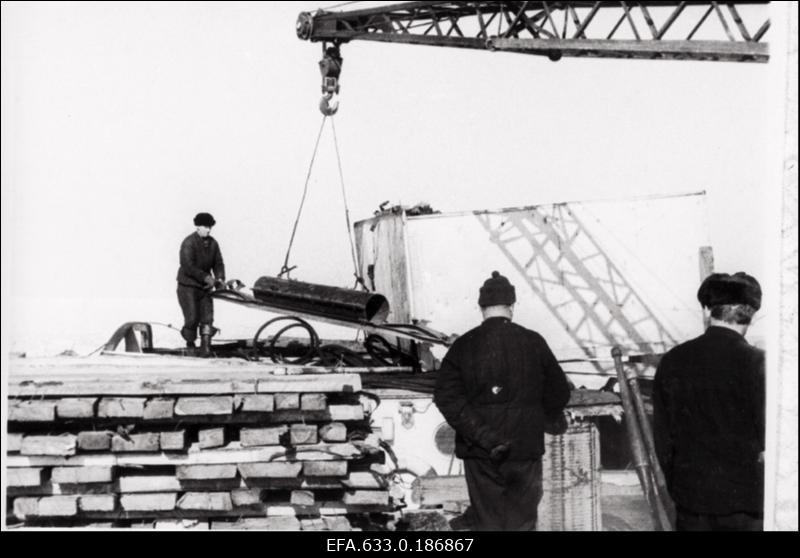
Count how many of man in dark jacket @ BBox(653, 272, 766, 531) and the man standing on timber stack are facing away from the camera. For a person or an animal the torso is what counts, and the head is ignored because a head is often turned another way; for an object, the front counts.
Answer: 1

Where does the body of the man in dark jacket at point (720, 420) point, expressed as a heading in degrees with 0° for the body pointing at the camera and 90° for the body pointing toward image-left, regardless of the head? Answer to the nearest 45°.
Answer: approximately 180°

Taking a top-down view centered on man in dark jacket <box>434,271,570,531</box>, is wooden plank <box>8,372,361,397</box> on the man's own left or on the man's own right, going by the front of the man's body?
on the man's own left

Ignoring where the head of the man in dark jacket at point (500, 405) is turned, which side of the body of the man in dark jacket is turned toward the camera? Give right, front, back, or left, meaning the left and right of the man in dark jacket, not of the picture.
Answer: back

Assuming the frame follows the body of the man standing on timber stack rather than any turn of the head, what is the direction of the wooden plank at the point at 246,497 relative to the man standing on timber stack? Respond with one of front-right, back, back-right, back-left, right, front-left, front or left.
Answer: front-right

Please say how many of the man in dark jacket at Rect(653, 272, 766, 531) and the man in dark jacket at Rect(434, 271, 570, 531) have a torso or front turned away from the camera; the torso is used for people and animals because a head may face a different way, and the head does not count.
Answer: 2

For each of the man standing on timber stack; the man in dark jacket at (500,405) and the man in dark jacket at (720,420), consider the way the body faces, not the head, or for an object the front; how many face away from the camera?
2

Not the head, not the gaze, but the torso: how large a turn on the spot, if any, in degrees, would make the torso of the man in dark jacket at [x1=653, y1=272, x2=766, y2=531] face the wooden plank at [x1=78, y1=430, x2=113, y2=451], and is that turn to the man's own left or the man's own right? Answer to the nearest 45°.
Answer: approximately 90° to the man's own left

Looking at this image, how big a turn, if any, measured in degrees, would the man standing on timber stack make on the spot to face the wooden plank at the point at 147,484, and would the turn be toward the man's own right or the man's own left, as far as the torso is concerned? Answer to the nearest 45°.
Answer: approximately 45° to the man's own right

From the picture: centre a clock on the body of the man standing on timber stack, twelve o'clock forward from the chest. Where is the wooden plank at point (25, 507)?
The wooden plank is roughly at 2 o'clock from the man standing on timber stack.

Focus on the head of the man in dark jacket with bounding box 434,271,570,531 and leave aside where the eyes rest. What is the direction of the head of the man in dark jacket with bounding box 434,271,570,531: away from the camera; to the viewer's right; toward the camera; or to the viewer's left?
away from the camera

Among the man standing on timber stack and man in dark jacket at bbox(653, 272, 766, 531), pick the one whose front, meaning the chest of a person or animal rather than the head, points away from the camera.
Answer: the man in dark jacket

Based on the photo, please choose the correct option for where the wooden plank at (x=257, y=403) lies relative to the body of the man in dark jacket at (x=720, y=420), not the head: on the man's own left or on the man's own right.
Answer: on the man's own left

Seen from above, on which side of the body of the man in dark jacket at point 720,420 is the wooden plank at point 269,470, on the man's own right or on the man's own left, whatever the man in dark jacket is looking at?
on the man's own left

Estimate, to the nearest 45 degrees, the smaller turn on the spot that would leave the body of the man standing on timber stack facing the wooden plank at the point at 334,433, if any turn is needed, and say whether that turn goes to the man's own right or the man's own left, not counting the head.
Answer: approximately 45° to the man's own right
